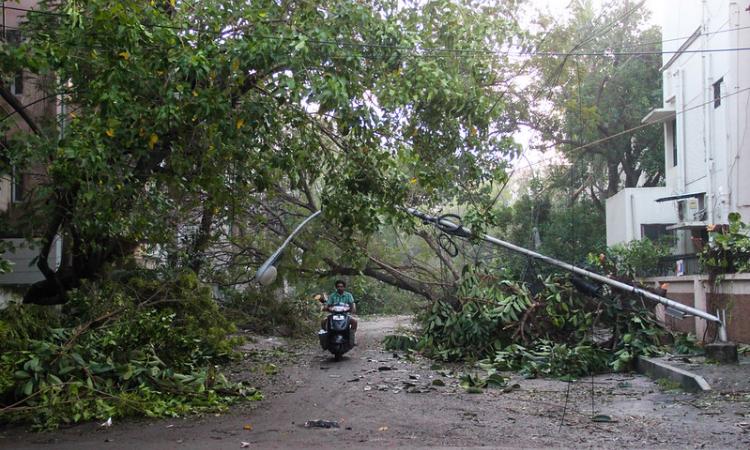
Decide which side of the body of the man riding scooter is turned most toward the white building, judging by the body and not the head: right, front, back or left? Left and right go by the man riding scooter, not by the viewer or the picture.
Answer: left

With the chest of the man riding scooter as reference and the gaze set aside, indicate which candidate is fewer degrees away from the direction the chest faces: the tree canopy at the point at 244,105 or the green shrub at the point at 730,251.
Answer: the tree canopy

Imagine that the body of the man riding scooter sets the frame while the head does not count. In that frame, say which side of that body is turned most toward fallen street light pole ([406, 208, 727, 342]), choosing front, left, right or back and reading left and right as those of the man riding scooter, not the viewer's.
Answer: left

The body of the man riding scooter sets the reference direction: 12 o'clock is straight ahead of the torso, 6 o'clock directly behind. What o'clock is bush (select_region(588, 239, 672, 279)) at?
The bush is roughly at 8 o'clock from the man riding scooter.

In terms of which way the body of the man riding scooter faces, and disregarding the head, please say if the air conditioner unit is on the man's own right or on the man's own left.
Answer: on the man's own left

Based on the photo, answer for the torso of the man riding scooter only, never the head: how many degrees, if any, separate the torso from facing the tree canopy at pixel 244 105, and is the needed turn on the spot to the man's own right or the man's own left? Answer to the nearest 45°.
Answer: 0° — they already face it

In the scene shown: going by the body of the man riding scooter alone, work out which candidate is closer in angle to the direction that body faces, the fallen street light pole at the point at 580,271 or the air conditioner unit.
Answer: the fallen street light pole

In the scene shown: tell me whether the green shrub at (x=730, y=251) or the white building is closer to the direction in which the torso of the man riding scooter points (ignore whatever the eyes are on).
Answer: the green shrub

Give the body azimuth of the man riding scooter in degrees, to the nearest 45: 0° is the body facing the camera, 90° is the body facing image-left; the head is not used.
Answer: approximately 0°
